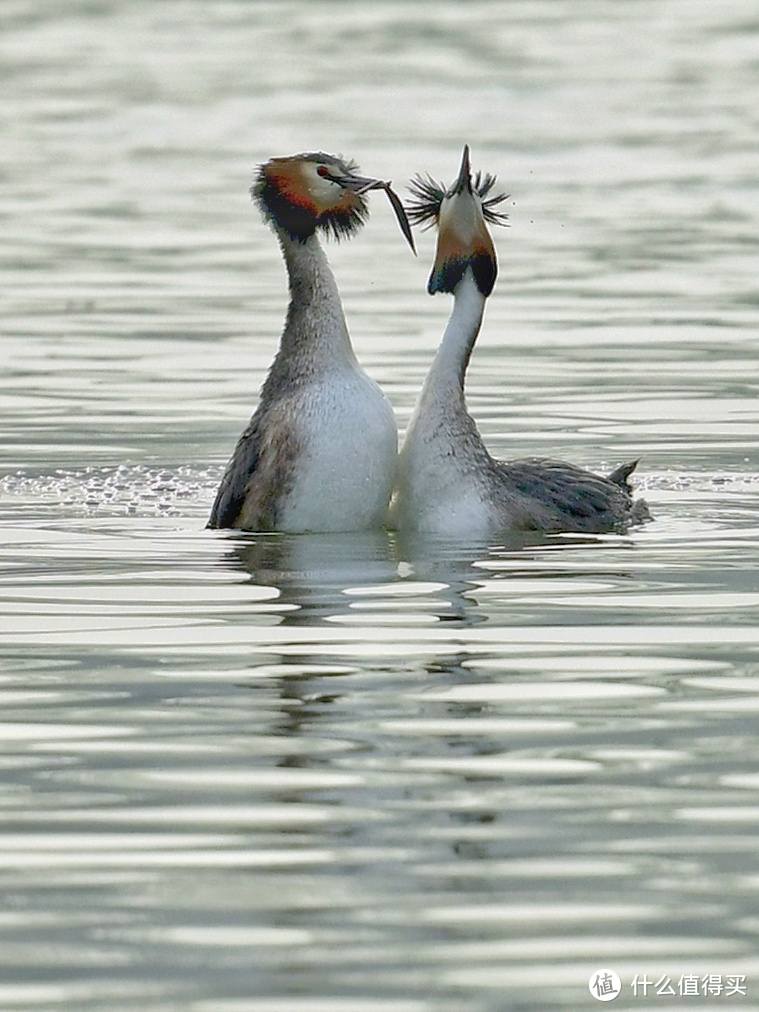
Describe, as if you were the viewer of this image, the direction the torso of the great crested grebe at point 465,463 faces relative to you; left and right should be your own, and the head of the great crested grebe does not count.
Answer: facing the viewer and to the left of the viewer

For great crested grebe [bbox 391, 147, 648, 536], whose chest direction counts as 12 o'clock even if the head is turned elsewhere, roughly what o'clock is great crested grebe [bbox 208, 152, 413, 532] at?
great crested grebe [bbox 208, 152, 413, 532] is roughly at 1 o'clock from great crested grebe [bbox 391, 147, 648, 536].
